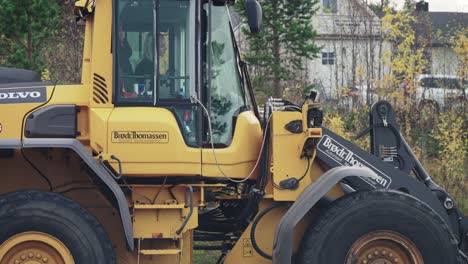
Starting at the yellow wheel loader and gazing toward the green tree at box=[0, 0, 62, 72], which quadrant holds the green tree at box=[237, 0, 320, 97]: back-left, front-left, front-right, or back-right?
front-right

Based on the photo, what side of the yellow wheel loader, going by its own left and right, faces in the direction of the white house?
left

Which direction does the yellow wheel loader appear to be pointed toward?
to the viewer's right

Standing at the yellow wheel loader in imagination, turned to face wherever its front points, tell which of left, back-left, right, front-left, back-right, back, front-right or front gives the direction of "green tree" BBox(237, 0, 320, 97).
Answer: left

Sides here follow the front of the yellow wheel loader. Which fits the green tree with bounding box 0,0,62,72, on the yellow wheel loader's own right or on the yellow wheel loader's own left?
on the yellow wheel loader's own left

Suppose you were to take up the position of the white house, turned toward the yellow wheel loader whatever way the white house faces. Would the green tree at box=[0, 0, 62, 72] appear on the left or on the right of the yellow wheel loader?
right
